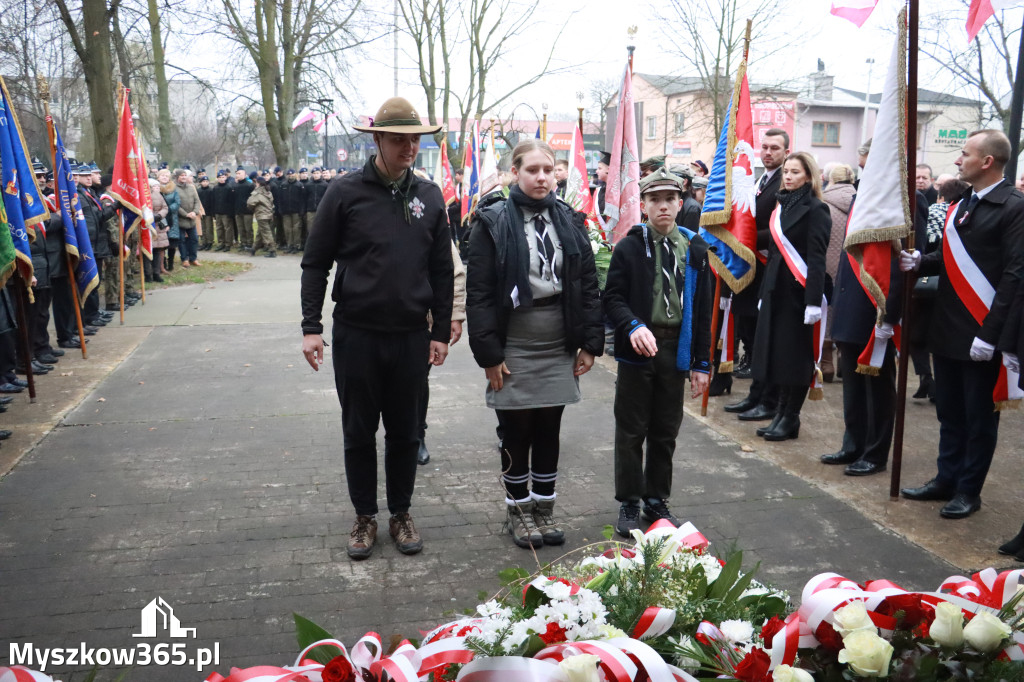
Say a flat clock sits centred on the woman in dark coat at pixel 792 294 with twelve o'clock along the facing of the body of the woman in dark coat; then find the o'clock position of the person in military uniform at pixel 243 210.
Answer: The person in military uniform is roughly at 3 o'clock from the woman in dark coat.

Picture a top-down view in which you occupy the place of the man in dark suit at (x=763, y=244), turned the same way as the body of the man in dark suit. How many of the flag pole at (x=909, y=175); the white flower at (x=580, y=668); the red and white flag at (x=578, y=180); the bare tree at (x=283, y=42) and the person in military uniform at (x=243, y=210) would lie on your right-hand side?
3

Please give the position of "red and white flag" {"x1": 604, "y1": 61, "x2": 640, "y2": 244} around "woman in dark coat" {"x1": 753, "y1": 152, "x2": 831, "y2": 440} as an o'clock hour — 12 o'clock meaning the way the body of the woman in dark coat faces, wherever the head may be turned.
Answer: The red and white flag is roughly at 2 o'clock from the woman in dark coat.

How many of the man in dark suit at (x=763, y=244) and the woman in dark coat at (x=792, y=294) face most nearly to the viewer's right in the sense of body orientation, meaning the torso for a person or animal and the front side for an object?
0

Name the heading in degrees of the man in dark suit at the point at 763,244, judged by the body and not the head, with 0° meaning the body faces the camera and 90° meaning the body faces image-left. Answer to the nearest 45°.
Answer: approximately 45°

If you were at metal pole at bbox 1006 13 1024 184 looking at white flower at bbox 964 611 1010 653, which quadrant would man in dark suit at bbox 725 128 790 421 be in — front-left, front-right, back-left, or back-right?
front-right

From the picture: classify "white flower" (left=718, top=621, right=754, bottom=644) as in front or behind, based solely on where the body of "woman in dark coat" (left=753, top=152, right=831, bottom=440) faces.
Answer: in front

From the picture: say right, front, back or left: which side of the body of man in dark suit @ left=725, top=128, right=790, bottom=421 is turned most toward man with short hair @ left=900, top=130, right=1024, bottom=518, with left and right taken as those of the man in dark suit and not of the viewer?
left

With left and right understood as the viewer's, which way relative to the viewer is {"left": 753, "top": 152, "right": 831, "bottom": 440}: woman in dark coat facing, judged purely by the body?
facing the viewer and to the left of the viewer

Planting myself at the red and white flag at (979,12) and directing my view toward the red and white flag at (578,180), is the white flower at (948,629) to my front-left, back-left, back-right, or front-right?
back-left

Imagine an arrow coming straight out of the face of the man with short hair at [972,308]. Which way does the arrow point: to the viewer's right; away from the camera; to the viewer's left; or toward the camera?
to the viewer's left

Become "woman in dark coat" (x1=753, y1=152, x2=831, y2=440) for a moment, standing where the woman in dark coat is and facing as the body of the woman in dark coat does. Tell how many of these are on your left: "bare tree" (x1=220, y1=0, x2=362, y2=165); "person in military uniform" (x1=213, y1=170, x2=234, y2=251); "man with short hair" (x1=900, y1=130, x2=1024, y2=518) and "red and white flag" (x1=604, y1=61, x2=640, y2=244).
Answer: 1

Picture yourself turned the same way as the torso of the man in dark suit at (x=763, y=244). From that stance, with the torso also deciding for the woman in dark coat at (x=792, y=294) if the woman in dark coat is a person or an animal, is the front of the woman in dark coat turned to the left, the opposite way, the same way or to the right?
the same way

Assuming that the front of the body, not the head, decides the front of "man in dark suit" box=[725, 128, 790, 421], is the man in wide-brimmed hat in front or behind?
in front

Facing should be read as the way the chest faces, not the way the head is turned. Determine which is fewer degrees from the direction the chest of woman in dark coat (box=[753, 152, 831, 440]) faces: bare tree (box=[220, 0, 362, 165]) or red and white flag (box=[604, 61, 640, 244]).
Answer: the red and white flag

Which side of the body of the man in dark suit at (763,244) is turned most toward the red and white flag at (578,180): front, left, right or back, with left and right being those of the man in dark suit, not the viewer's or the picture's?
right

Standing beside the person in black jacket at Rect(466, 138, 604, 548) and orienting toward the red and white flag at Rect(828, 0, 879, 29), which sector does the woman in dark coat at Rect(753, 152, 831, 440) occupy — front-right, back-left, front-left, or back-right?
front-right
